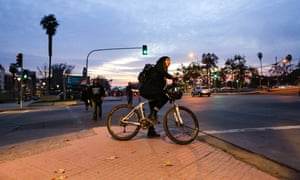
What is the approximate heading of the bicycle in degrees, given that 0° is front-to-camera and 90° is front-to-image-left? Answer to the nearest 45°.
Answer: approximately 270°

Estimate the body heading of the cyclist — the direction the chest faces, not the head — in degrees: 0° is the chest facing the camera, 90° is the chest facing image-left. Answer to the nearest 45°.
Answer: approximately 270°
